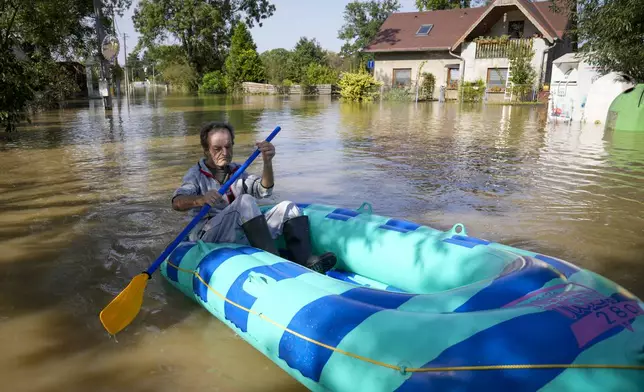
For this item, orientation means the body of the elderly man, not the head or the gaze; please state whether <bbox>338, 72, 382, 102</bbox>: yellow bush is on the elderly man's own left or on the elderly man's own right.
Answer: on the elderly man's own left

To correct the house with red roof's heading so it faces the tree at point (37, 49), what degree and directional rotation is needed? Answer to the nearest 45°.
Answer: approximately 45° to its right

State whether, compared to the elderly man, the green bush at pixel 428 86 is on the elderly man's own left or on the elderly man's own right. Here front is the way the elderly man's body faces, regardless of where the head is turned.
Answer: on the elderly man's own left

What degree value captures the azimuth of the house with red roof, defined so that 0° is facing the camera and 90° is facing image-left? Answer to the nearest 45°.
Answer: approximately 0°

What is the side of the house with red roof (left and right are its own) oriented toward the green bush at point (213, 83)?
right

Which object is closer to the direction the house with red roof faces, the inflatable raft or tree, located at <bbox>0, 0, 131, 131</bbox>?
the inflatable raft

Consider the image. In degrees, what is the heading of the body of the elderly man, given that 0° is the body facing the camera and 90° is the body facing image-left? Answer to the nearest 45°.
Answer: approximately 315°

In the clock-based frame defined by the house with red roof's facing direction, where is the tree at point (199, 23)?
The tree is roughly at 4 o'clock from the house with red roof.
